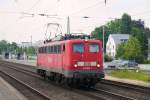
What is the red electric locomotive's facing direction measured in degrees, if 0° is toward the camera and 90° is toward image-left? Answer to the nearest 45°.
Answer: approximately 315°
